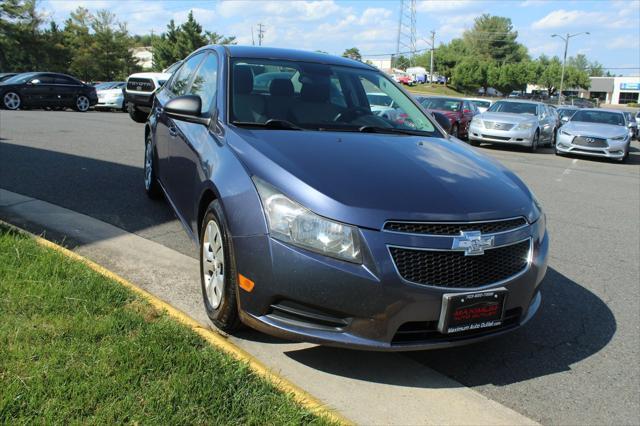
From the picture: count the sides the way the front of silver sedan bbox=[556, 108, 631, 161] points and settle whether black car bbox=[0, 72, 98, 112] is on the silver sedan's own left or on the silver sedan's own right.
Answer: on the silver sedan's own right

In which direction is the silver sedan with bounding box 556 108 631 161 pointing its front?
toward the camera

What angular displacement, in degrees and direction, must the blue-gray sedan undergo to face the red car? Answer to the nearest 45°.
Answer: approximately 135° to its left

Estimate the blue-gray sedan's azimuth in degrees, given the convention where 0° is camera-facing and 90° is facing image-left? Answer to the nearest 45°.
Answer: approximately 315°

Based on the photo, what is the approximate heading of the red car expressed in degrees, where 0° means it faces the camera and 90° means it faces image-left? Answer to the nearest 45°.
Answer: approximately 45°

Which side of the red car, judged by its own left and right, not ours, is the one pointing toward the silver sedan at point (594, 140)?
left

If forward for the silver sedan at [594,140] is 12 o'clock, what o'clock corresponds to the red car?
The red car is roughly at 4 o'clock from the silver sedan.

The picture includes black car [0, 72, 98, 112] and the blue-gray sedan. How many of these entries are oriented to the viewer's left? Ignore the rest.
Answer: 1

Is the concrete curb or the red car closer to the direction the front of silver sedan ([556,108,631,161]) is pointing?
the concrete curb

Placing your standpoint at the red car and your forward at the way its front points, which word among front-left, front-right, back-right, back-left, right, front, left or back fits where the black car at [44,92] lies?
front-right

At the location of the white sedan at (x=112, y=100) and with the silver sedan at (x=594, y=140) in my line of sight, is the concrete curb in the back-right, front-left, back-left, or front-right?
front-right

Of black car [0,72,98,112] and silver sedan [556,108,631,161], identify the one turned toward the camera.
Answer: the silver sedan

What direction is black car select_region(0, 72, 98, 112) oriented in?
to the viewer's left

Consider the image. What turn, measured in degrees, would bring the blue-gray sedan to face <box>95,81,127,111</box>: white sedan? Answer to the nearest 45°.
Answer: approximately 180°

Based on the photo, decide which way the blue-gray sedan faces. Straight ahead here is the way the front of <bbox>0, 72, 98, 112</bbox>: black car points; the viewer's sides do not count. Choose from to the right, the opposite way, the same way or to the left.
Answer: to the left

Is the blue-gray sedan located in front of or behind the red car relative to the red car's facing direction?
in front

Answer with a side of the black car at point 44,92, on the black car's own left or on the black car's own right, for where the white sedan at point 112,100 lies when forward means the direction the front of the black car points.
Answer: on the black car's own right

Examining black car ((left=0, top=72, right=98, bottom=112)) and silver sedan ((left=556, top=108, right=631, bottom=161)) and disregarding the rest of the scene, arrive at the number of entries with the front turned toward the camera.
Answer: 1
